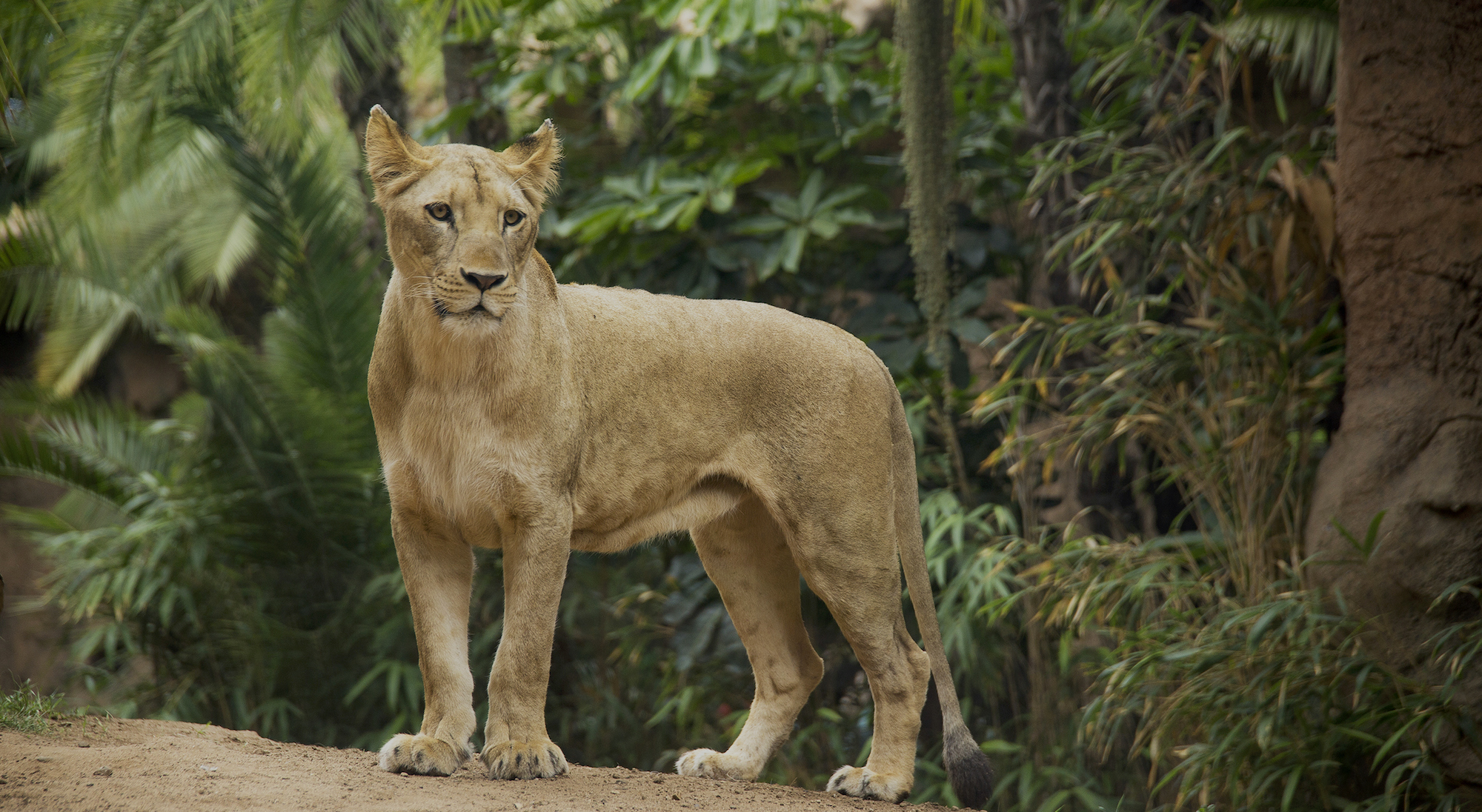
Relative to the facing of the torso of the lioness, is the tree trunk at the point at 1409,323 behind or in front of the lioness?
behind

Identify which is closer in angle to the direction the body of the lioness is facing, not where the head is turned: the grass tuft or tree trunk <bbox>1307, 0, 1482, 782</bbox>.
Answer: the grass tuft

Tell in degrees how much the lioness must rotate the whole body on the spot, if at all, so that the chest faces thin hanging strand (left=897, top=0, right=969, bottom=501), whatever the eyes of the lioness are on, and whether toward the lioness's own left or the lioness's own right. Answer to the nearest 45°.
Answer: approximately 180°

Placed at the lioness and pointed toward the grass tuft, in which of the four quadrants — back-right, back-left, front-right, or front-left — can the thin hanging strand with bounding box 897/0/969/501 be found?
back-right

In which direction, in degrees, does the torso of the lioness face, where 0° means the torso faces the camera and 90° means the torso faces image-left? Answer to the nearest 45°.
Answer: approximately 45°

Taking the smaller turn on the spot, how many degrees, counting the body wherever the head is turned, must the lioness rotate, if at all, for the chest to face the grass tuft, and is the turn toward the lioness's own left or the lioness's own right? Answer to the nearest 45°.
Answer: approximately 45° to the lioness's own right
